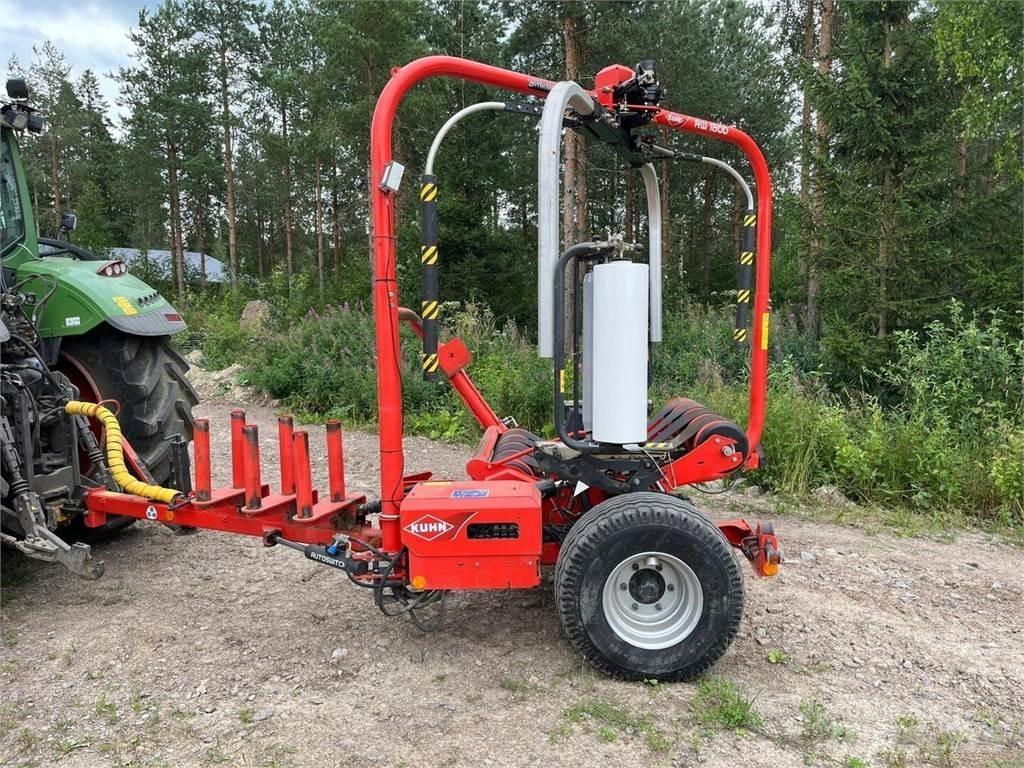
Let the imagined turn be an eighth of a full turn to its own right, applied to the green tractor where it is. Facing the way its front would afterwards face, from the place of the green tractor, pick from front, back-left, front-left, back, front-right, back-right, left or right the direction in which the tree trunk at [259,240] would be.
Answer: front

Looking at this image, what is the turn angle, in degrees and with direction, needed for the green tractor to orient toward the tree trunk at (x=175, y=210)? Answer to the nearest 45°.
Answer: approximately 45° to its right

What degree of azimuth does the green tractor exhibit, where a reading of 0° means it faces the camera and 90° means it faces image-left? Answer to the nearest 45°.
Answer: approximately 135°

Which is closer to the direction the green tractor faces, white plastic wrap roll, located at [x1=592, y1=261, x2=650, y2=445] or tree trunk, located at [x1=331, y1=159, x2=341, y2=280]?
the tree trunk

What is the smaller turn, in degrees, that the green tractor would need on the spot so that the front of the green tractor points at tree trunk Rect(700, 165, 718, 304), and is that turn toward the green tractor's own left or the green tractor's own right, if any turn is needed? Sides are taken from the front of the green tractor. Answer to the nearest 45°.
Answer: approximately 90° to the green tractor's own right

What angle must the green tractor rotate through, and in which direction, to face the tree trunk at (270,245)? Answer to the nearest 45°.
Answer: approximately 45° to its right

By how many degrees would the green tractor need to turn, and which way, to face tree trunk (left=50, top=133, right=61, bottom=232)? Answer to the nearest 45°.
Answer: approximately 45° to its right

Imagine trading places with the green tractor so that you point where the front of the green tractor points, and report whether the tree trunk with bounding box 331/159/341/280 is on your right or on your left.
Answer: on your right
